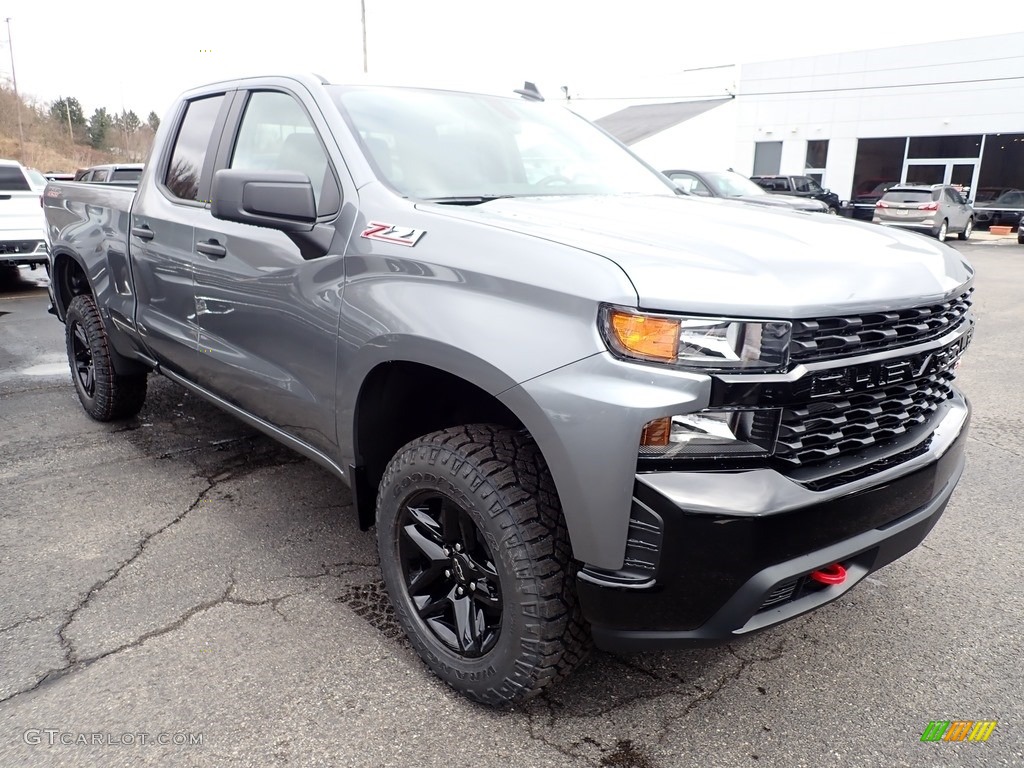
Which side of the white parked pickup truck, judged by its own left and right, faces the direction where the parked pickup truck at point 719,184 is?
right

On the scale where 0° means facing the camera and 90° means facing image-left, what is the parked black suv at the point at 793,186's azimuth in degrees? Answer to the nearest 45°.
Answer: approximately 315°

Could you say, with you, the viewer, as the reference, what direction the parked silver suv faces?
facing away from the viewer and to the right of the viewer

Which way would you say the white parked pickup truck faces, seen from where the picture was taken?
facing away from the viewer

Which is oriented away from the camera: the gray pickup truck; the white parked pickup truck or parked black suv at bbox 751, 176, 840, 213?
the white parked pickup truck

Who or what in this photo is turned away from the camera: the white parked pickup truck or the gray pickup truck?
the white parked pickup truck

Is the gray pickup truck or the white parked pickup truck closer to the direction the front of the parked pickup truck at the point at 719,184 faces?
the gray pickup truck

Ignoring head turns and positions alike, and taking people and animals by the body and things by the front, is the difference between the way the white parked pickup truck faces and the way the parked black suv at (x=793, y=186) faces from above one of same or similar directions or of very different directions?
very different directions

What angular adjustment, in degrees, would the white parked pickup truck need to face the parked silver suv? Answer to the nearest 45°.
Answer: approximately 90° to its right

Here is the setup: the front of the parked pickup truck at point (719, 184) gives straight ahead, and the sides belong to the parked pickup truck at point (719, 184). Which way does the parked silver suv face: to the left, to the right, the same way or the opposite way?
to the left

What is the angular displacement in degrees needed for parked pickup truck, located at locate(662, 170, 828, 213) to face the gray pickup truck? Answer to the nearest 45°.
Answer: approximately 45° to its right
